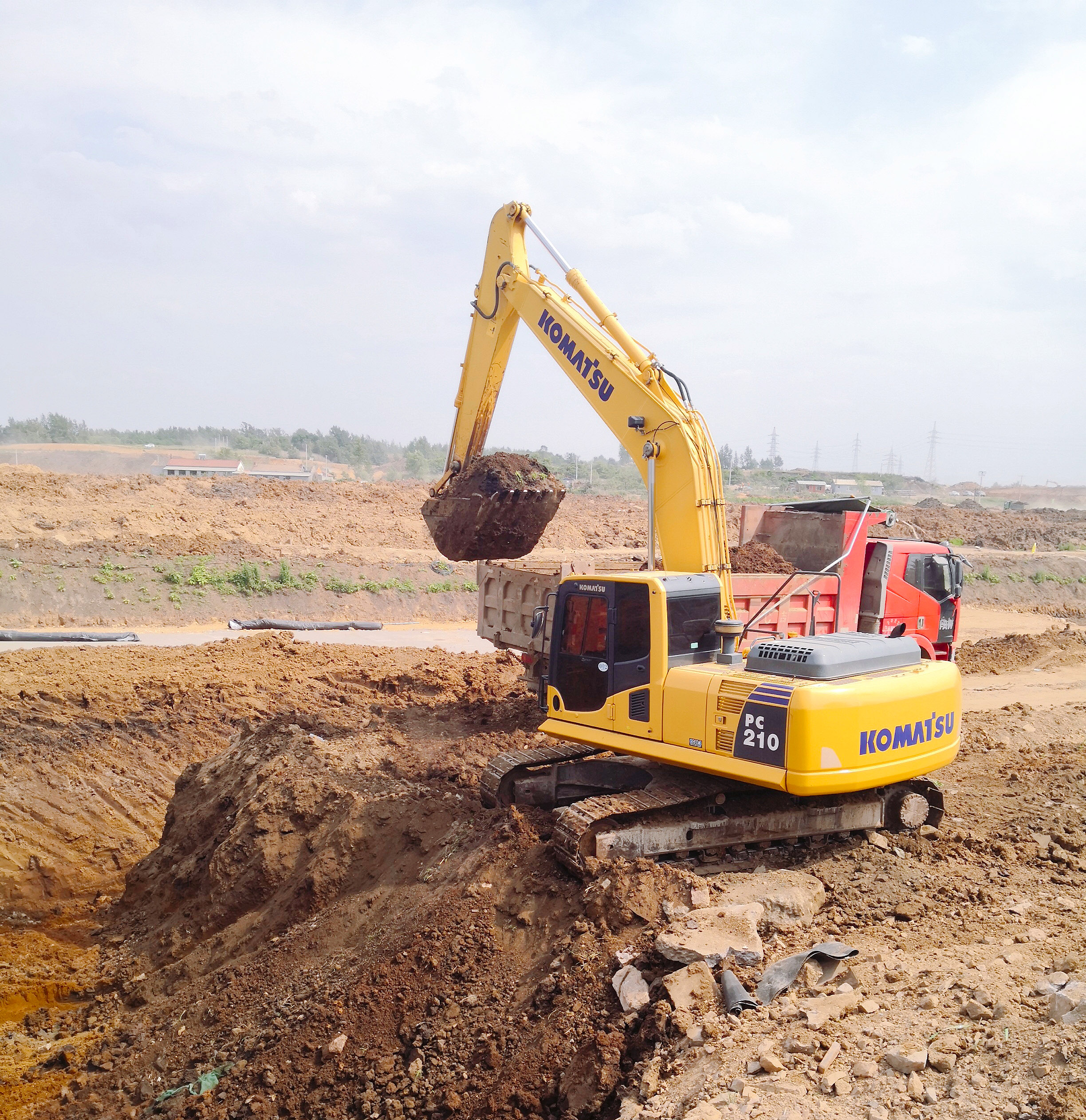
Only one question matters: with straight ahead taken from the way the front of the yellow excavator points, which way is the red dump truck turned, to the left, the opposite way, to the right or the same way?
to the right

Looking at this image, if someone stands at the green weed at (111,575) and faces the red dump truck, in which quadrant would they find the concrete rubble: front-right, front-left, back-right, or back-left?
front-right

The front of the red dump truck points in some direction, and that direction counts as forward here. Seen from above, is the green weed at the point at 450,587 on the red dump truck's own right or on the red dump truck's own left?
on the red dump truck's own left

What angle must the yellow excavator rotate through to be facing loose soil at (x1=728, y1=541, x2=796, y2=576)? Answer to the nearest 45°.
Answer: approximately 45° to its right

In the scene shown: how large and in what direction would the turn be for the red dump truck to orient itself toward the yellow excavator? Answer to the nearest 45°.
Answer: approximately 135° to its right

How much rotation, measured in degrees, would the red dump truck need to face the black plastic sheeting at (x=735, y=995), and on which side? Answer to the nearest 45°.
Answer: approximately 135° to its right

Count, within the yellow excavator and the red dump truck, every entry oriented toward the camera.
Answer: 0

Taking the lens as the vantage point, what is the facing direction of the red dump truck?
facing away from the viewer and to the right of the viewer

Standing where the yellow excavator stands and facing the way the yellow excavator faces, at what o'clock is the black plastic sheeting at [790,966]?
The black plastic sheeting is roughly at 7 o'clock from the yellow excavator.

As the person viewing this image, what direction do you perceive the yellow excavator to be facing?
facing away from the viewer and to the left of the viewer

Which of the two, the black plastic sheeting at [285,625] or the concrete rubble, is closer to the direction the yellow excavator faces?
the black plastic sheeting

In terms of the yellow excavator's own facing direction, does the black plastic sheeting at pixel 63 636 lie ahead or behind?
ahead

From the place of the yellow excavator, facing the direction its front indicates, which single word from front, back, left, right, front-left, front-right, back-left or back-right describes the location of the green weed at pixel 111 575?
front

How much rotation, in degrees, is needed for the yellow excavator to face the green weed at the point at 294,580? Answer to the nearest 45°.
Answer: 0° — it already faces it
